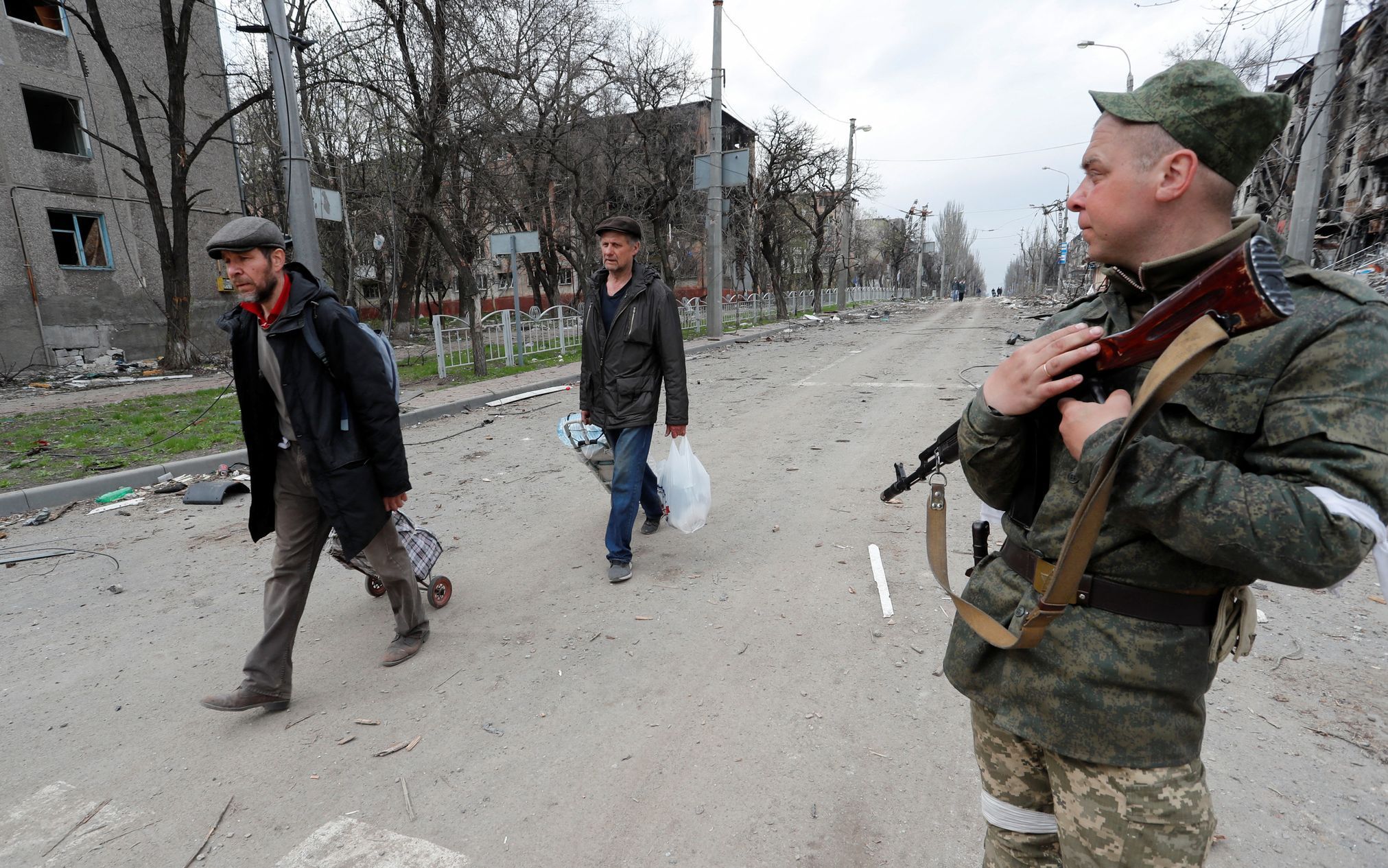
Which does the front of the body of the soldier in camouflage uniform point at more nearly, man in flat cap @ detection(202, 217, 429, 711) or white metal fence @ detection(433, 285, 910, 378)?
the man in flat cap

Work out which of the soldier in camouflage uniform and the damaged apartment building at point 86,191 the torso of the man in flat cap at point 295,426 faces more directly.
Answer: the soldier in camouflage uniform

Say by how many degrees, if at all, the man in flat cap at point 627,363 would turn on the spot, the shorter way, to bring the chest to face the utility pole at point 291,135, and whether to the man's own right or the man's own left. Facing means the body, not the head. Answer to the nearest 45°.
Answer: approximately 90° to the man's own right

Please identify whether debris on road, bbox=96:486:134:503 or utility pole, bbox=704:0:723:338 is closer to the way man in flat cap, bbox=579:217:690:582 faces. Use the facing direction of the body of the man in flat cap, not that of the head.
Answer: the debris on road

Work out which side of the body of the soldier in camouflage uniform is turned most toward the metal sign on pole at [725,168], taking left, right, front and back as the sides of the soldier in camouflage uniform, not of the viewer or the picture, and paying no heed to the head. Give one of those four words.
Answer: right

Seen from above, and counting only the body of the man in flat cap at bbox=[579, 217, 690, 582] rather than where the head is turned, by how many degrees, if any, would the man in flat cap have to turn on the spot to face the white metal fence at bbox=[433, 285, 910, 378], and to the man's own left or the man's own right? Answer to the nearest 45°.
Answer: approximately 135° to the man's own right

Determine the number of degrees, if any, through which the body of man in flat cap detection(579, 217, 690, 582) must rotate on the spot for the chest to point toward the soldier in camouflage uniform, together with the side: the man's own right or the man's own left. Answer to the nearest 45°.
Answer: approximately 45° to the man's own left

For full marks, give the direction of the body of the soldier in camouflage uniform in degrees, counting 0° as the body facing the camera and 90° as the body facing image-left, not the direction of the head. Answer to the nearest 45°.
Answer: approximately 45°
